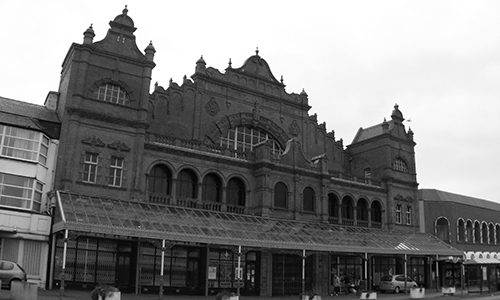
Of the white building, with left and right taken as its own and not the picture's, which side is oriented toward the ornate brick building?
left

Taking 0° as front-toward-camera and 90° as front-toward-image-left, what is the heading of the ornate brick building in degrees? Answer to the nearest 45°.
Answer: approximately 315°

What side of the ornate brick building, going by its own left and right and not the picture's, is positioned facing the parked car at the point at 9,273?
right

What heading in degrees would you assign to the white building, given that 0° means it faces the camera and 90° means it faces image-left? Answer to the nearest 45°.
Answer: approximately 0°
